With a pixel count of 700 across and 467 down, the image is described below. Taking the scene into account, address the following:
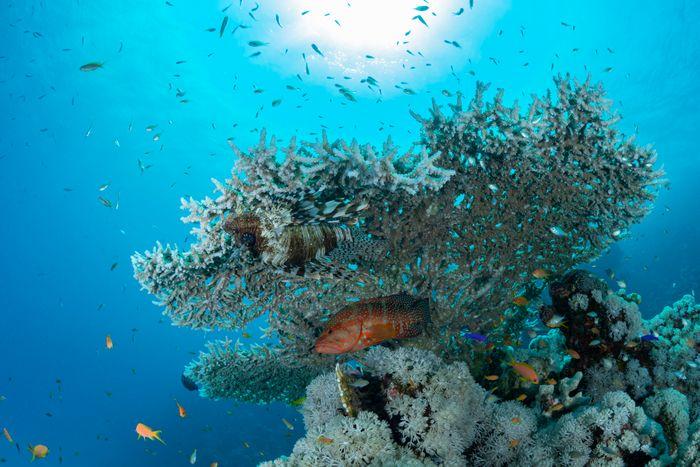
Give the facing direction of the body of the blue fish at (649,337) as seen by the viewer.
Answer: to the viewer's left

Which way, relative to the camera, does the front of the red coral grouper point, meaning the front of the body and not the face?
to the viewer's left

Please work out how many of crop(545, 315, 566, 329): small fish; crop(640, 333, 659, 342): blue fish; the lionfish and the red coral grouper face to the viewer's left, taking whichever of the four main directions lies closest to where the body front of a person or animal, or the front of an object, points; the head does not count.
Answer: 4

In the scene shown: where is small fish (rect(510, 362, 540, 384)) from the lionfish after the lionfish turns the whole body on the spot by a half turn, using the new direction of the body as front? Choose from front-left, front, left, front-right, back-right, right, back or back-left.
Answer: front

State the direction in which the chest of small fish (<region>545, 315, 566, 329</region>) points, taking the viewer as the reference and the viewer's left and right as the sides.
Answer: facing to the left of the viewer

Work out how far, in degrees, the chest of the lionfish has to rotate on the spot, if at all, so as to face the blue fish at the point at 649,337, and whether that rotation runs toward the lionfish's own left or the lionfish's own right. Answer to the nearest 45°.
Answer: approximately 180°

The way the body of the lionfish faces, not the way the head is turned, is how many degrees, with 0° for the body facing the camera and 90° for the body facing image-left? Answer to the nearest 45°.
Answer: approximately 90°

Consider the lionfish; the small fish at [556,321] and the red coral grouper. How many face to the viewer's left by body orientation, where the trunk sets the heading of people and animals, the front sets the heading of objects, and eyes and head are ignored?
3
